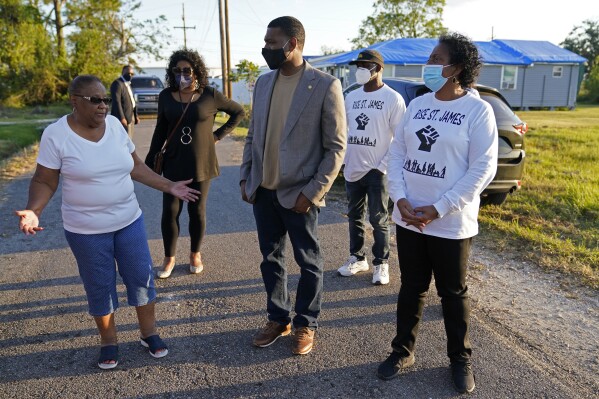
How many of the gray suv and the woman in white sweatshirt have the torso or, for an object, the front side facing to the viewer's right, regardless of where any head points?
0

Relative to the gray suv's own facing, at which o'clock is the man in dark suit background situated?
The man in dark suit background is roughly at 12 o'clock from the gray suv.

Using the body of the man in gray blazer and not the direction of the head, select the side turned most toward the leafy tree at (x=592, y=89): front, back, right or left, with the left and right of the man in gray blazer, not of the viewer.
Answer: back

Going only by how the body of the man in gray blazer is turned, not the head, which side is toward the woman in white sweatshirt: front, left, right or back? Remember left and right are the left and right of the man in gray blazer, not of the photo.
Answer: left

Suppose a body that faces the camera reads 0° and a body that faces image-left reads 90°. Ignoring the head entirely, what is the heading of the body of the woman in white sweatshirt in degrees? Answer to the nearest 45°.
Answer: approximately 45°

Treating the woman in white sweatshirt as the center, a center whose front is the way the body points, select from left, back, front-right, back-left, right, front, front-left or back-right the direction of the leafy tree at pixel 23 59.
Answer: right

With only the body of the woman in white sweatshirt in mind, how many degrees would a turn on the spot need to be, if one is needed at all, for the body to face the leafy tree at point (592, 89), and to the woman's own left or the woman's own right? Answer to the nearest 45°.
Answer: approximately 135° to the woman's own right

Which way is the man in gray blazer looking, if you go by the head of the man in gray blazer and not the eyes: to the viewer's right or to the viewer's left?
to the viewer's left

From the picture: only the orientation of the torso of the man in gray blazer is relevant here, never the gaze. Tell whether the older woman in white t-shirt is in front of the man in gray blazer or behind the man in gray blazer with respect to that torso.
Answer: in front

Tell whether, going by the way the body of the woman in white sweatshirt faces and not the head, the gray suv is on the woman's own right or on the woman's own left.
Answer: on the woman's own right

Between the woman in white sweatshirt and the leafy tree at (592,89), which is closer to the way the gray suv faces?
the woman in white sweatshirt

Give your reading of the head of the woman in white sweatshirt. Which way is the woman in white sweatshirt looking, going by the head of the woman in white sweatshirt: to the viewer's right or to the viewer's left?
to the viewer's left

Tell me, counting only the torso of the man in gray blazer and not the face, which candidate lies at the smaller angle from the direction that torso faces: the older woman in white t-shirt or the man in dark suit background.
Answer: the older woman in white t-shirt
